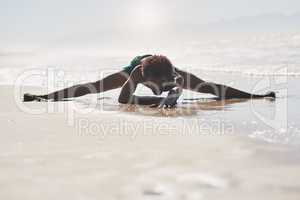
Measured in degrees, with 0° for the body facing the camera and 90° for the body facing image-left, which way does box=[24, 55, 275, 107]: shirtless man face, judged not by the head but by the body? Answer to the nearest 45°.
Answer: approximately 0°
